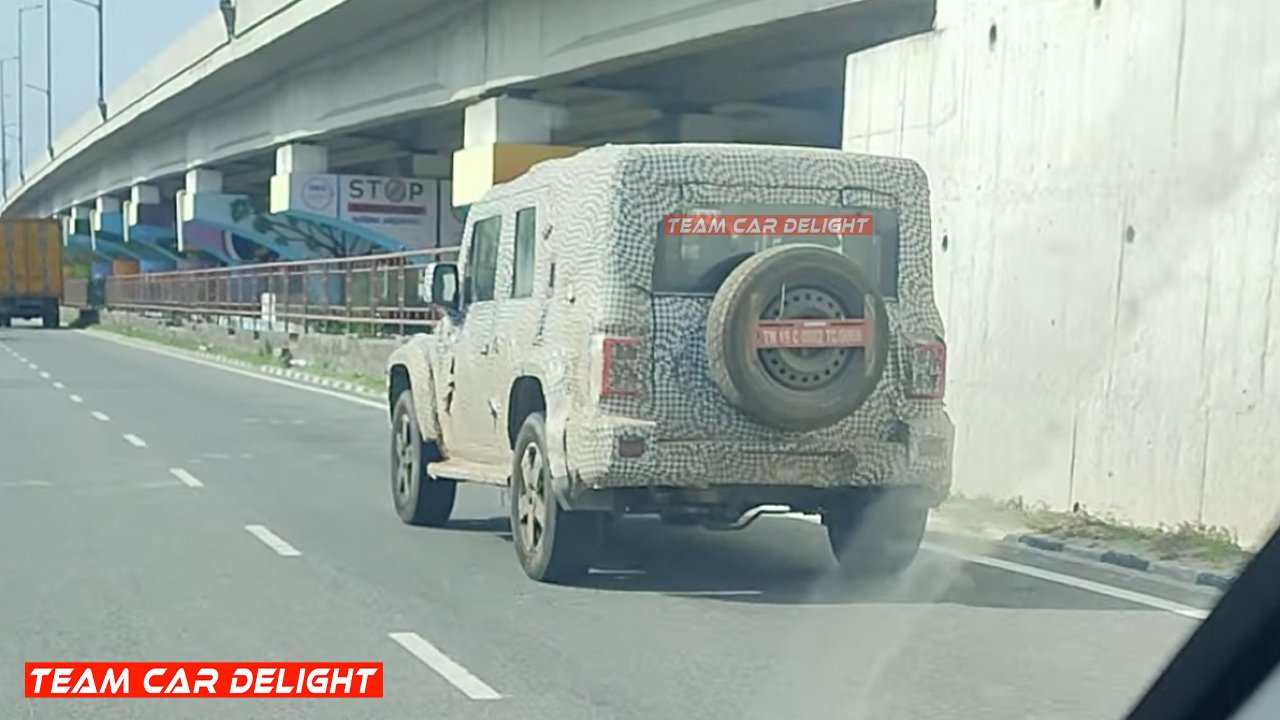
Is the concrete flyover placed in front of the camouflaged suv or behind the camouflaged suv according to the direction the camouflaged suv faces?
in front

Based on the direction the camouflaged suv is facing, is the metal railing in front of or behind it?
in front

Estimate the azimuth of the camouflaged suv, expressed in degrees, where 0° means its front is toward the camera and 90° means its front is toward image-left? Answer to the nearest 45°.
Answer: approximately 135°
